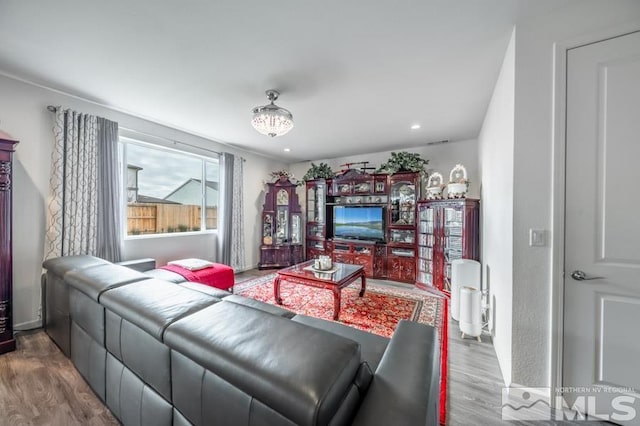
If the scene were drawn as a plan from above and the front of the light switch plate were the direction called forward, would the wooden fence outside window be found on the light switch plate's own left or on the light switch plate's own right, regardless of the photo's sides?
on the light switch plate's own right

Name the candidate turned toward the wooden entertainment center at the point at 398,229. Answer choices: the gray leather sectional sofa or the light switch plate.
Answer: the gray leather sectional sofa

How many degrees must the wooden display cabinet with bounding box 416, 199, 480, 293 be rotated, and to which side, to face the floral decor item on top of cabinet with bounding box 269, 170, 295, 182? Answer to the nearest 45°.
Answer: approximately 45° to its right

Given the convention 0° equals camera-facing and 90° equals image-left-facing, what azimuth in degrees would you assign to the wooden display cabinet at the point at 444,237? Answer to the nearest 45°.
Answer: approximately 45°

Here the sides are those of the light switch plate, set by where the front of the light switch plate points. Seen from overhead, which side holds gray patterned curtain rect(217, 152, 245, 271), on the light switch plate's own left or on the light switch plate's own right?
on the light switch plate's own right

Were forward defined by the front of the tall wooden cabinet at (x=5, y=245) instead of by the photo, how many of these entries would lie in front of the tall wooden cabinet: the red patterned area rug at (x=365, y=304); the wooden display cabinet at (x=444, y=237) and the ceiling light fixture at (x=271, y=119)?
3

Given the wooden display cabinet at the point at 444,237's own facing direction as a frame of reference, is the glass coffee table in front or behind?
in front

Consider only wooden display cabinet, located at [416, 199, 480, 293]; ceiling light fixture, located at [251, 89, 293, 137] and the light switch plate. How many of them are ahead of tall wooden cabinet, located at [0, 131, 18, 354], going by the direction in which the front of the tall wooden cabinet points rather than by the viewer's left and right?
3

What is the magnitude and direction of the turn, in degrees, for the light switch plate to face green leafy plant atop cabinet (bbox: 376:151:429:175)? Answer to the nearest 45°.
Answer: approximately 135° to its right

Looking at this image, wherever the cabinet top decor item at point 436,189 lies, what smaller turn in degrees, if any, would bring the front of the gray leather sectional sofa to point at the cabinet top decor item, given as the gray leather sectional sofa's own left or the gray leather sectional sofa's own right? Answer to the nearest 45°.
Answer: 0° — it already faces it

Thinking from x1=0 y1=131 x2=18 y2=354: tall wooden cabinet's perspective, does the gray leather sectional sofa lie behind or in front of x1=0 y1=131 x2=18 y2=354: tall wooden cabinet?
in front

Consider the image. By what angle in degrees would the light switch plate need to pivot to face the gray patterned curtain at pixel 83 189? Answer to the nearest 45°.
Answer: approximately 45° to its right

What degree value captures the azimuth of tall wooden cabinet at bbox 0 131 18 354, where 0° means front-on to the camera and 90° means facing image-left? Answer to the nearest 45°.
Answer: approximately 315°
